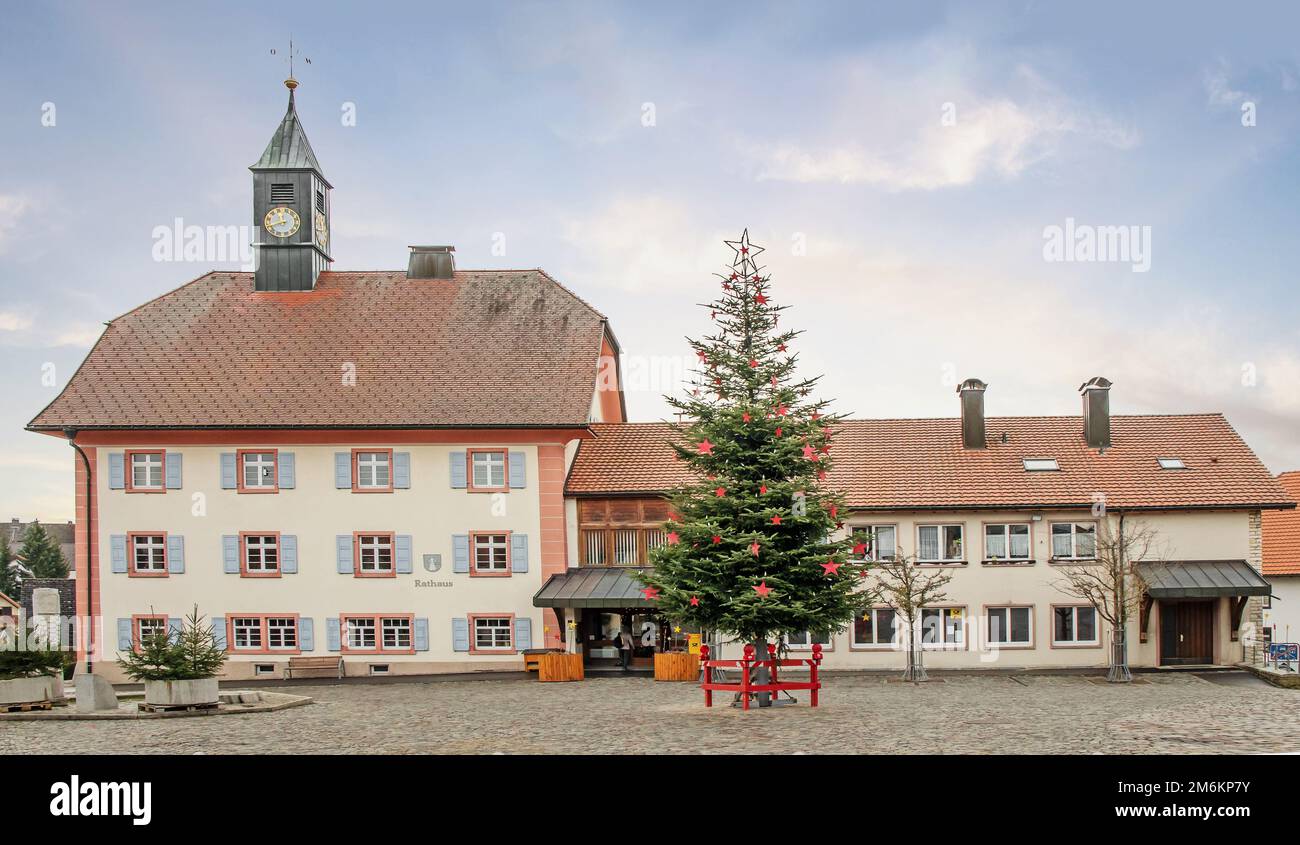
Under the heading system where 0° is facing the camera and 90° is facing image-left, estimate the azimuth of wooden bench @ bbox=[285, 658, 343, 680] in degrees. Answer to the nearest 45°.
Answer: approximately 0°

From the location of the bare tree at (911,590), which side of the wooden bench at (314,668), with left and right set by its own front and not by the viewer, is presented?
left

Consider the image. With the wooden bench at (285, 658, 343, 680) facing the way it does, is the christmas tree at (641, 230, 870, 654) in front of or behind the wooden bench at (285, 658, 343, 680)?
in front

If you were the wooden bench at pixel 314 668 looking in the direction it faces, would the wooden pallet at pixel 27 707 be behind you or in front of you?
in front

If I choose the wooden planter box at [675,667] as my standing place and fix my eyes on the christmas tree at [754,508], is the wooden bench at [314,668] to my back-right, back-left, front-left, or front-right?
back-right

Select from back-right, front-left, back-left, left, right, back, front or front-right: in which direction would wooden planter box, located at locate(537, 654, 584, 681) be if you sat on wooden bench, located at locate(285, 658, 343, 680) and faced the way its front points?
front-left

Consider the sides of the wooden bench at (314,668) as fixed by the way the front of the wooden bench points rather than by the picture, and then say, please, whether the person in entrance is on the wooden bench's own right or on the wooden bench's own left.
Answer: on the wooden bench's own left

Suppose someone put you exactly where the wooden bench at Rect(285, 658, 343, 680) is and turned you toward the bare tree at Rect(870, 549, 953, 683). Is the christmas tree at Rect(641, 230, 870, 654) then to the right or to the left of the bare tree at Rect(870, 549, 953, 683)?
right

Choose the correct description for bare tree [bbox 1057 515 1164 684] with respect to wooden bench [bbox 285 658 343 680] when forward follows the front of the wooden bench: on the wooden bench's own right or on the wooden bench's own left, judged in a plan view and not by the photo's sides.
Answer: on the wooden bench's own left

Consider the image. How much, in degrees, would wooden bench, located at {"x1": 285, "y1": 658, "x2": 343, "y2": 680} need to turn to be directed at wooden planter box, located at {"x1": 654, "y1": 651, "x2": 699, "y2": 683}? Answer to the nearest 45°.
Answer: approximately 45° to its left
